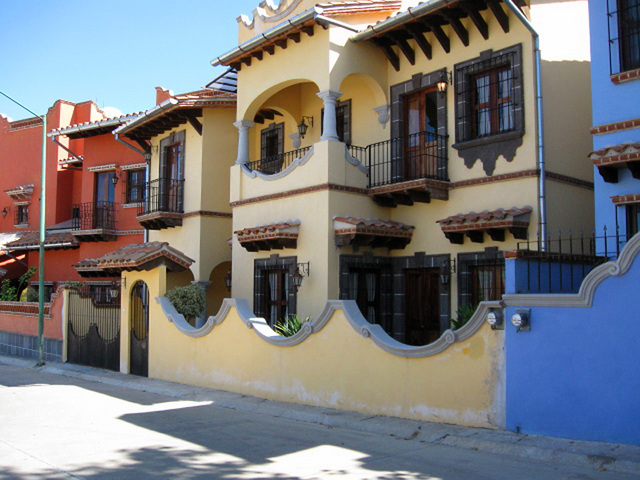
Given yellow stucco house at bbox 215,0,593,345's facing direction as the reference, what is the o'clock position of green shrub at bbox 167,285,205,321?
The green shrub is roughly at 2 o'clock from the yellow stucco house.

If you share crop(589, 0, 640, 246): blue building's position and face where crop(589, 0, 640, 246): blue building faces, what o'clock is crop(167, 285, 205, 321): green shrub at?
The green shrub is roughly at 2 o'clock from the blue building.

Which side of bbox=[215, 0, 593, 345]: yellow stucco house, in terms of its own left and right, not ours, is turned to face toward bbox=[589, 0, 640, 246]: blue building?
left

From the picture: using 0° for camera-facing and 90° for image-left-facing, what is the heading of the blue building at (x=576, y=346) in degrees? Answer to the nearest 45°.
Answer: approximately 45°

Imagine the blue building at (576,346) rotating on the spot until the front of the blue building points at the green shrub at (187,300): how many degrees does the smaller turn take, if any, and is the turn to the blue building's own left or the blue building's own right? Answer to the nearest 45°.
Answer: approximately 90° to the blue building's own right

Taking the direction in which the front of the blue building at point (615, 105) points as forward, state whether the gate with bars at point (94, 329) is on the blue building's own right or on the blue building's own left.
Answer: on the blue building's own right

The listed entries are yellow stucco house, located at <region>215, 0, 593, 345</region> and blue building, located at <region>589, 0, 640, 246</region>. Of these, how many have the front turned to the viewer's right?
0

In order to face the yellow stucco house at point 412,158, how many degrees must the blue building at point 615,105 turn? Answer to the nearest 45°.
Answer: approximately 90° to its right

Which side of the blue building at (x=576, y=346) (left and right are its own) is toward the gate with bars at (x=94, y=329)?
right

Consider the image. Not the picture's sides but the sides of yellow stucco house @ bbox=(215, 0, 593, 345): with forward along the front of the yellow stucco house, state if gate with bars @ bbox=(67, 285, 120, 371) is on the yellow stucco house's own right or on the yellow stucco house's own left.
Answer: on the yellow stucco house's own right
